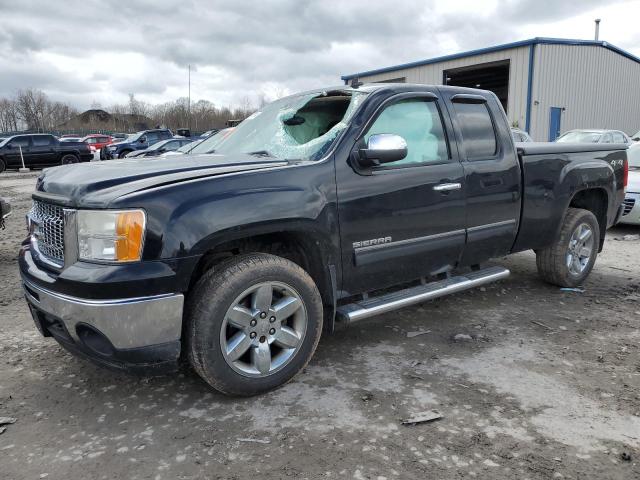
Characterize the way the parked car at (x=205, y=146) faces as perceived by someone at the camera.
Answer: facing the viewer and to the left of the viewer

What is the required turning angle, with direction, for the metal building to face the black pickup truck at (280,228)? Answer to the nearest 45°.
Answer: approximately 45° to its left

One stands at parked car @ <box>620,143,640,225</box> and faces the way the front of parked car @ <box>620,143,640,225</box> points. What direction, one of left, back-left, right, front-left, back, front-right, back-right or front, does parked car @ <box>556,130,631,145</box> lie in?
back-right

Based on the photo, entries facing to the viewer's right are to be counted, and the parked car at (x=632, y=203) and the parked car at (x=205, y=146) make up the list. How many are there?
0

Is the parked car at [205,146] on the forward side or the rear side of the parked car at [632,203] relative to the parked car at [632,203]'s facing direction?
on the forward side

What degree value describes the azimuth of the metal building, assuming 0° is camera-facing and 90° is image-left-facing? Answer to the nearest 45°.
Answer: approximately 45°

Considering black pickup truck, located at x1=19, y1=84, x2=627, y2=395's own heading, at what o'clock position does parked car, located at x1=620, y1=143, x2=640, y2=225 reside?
The parked car is roughly at 6 o'clock from the black pickup truck.

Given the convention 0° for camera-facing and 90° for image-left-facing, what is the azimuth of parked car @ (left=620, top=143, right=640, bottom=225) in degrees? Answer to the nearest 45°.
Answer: approximately 45°

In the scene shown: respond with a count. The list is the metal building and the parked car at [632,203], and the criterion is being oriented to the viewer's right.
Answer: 0

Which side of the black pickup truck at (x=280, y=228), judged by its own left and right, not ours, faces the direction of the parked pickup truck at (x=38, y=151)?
right
